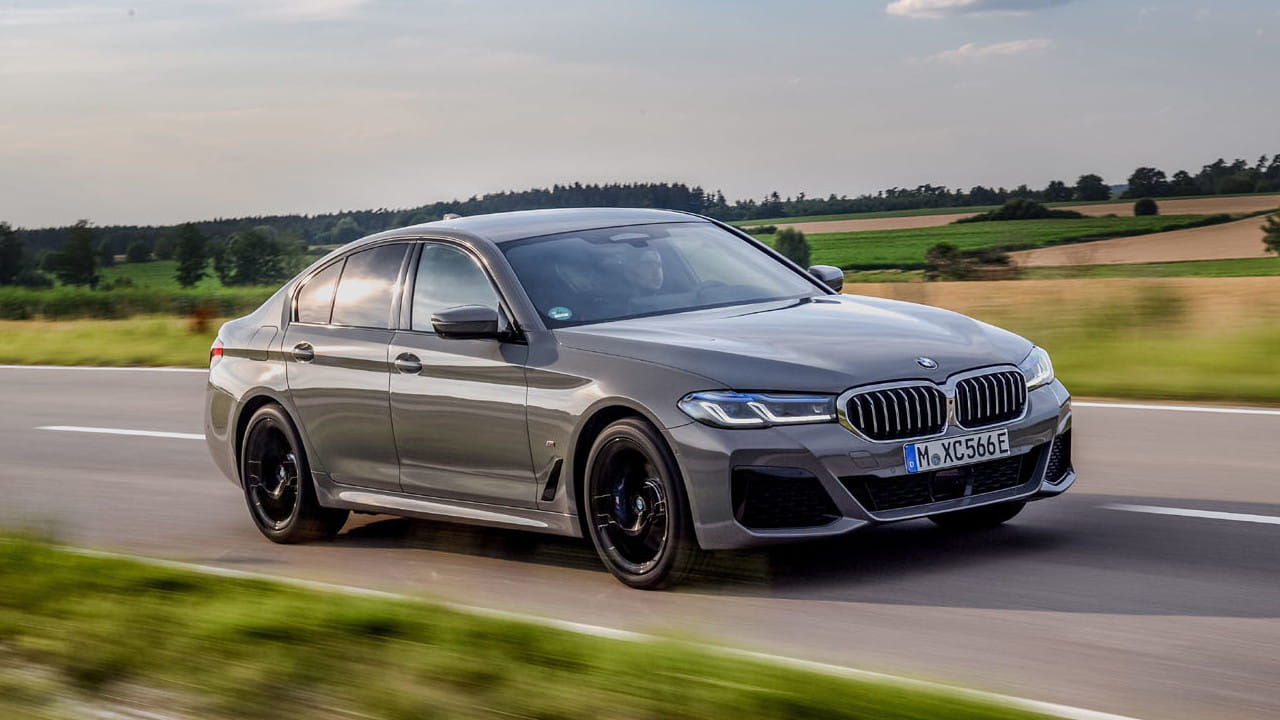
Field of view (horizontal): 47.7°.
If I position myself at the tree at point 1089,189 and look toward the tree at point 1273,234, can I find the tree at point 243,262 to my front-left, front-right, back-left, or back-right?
front-right

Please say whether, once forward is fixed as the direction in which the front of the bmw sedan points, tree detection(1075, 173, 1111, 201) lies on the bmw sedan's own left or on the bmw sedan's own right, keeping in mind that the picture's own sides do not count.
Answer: on the bmw sedan's own left

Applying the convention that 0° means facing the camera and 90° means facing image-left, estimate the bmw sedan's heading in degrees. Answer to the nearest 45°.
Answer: approximately 315°

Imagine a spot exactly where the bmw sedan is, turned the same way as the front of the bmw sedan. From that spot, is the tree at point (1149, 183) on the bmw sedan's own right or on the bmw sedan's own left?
on the bmw sedan's own left

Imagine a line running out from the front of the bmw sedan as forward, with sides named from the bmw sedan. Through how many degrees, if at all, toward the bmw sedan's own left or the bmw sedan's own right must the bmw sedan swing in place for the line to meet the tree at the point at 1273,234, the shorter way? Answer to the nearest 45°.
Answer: approximately 90° to the bmw sedan's own left

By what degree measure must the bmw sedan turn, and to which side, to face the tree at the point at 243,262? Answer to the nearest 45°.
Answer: approximately 135° to its left

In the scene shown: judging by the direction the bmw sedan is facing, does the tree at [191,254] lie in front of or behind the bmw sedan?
behind

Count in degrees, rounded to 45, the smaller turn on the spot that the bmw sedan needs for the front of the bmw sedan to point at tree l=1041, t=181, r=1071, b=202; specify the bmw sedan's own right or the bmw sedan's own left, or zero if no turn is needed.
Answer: approximately 135° to the bmw sedan's own left

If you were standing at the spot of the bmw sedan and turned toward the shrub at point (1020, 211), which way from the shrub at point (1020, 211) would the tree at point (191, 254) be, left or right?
left

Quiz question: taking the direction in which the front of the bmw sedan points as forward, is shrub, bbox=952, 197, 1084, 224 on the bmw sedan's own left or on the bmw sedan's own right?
on the bmw sedan's own left

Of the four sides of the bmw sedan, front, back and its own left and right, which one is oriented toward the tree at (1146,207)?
left
